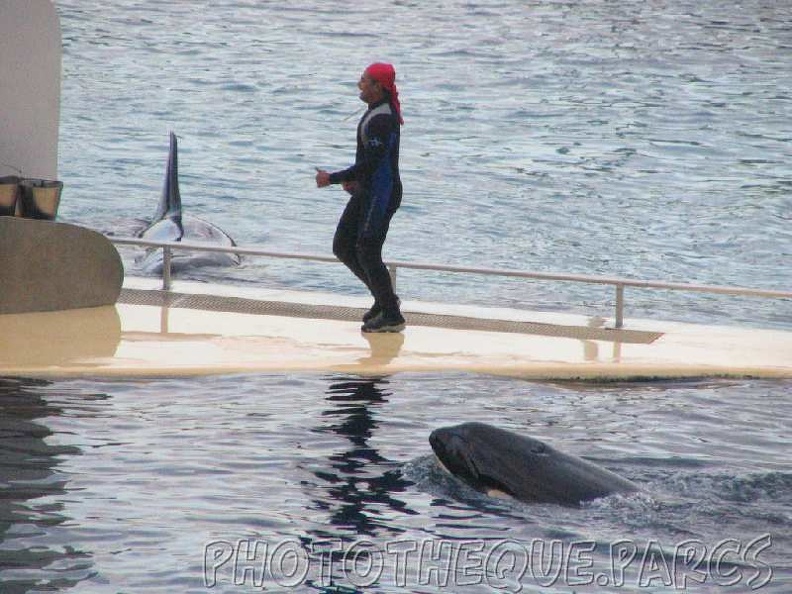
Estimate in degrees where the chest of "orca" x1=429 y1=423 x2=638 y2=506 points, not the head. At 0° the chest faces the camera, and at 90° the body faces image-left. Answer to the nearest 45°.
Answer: approximately 90°

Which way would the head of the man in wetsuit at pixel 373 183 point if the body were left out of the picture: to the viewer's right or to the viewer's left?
to the viewer's left

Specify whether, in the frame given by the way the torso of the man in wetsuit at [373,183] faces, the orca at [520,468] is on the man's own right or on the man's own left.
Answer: on the man's own left

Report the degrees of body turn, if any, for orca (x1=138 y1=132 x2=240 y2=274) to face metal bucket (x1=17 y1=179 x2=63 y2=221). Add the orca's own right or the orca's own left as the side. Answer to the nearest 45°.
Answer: approximately 135° to the orca's own left

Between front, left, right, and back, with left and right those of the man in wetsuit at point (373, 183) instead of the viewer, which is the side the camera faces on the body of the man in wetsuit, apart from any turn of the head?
left
